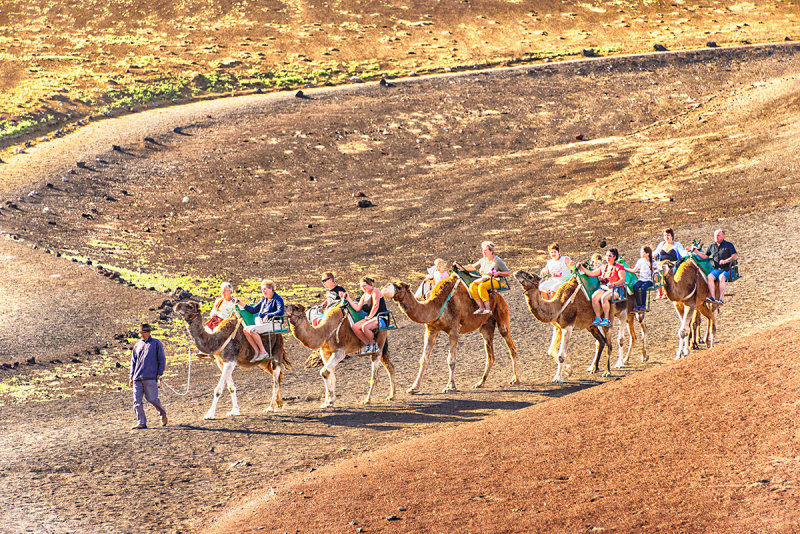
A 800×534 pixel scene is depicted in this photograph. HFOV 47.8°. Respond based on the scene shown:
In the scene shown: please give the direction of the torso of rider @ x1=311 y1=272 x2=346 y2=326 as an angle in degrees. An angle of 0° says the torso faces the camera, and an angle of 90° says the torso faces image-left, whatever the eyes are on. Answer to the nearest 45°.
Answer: approximately 45°

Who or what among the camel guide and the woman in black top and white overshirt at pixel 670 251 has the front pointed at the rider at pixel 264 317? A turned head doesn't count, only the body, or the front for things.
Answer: the woman in black top and white overshirt

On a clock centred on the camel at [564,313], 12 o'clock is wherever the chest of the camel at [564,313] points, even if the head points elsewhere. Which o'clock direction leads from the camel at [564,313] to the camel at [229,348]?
the camel at [229,348] is roughly at 1 o'clock from the camel at [564,313].

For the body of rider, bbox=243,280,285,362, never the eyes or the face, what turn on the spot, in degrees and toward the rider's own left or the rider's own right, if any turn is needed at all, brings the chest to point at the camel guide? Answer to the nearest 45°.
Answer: approximately 45° to the rider's own right

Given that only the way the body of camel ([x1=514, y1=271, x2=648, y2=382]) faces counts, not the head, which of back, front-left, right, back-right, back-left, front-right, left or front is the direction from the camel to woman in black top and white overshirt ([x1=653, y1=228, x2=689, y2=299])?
back

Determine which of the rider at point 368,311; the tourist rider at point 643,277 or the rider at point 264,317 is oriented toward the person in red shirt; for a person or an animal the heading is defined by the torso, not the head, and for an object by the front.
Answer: the tourist rider

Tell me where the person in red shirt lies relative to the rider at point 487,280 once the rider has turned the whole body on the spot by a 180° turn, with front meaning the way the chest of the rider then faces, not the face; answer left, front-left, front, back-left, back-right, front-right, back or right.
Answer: front-right
